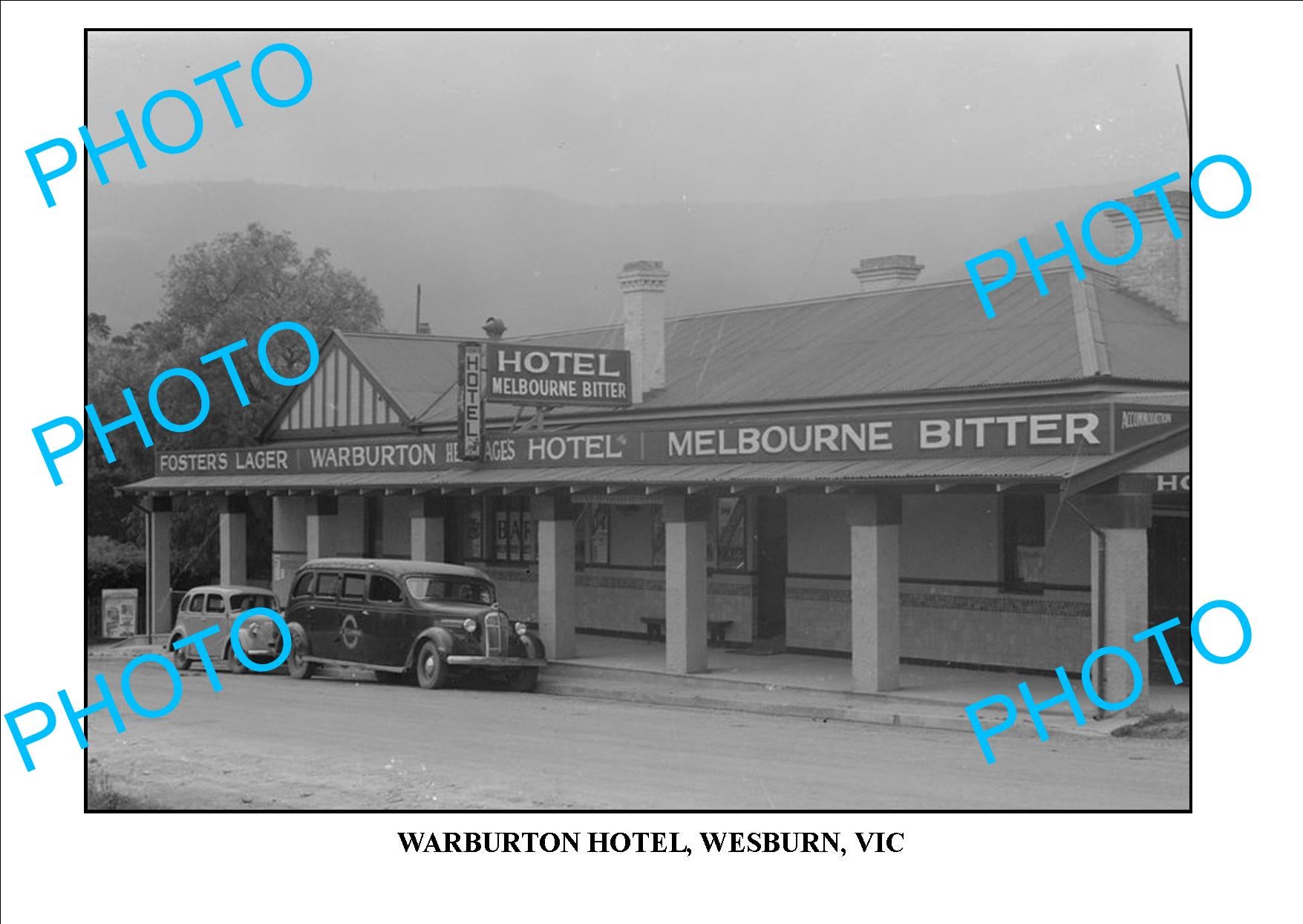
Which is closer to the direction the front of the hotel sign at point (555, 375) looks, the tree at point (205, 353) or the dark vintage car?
the dark vintage car

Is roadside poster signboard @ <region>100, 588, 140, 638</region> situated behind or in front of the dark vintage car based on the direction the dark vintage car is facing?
behind

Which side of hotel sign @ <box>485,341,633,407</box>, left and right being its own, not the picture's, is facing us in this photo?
front

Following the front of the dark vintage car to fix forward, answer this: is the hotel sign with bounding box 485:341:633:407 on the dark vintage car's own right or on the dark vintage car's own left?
on the dark vintage car's own left

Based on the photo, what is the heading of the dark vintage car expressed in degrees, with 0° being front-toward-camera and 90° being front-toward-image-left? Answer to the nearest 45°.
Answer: approximately 315°

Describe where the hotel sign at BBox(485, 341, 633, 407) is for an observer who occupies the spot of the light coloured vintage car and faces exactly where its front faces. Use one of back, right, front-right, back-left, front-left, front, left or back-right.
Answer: front-left

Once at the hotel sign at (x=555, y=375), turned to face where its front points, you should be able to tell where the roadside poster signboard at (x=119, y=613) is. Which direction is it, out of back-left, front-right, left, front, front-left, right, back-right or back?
back-right

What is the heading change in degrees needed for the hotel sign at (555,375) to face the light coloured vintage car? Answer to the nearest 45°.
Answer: approximately 90° to its right

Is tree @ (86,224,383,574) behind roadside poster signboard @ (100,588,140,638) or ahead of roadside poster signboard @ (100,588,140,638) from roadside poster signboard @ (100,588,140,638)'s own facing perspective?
behind

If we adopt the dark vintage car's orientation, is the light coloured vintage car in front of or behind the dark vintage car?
behind

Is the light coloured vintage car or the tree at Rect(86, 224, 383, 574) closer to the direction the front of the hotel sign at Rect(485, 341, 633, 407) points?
the light coloured vintage car

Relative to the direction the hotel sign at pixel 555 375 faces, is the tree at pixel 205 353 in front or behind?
behind
